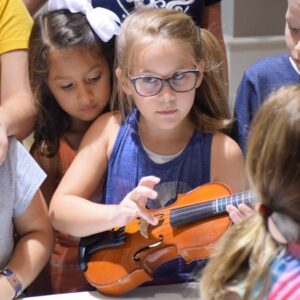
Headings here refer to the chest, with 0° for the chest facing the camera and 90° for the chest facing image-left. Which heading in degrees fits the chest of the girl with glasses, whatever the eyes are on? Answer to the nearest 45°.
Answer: approximately 0°
